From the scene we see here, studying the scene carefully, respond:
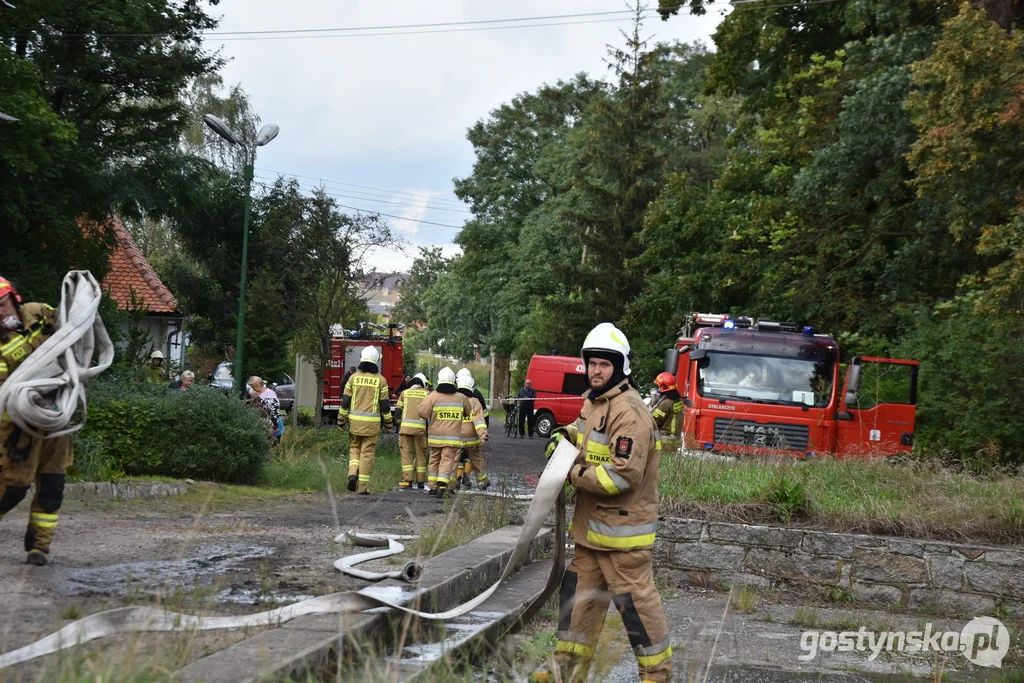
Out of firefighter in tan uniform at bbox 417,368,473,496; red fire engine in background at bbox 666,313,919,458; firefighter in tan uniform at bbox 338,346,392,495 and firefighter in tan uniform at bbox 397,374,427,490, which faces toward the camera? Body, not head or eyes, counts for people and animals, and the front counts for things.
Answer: the red fire engine in background

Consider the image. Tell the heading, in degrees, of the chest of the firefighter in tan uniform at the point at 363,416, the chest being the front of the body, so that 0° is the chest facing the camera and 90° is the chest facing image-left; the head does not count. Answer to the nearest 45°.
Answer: approximately 180°

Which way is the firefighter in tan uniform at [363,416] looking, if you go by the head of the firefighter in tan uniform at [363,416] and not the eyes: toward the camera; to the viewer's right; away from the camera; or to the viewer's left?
away from the camera

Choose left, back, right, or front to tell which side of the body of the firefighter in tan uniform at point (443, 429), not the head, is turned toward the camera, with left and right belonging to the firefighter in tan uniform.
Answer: back

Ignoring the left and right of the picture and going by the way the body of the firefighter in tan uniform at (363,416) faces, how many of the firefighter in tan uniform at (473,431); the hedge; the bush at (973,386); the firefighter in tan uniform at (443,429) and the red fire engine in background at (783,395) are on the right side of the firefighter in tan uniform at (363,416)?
4

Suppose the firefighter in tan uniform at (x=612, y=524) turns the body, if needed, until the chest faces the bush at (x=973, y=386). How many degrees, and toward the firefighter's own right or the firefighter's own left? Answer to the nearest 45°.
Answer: approximately 180°

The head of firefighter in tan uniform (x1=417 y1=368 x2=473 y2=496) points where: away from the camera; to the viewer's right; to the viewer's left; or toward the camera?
away from the camera

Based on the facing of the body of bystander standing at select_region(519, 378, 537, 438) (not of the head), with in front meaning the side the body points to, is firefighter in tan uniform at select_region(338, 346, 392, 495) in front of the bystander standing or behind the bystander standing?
in front

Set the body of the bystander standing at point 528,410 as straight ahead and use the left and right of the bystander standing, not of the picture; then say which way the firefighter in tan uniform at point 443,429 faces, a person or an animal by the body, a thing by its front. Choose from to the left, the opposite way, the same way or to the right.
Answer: the opposite way

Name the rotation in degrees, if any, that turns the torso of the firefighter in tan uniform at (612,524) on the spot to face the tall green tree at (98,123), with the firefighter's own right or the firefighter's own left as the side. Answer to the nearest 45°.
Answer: approximately 90° to the firefighter's own right

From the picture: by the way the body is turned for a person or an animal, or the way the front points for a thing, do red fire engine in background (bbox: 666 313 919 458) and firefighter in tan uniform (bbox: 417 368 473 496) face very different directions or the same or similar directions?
very different directions
